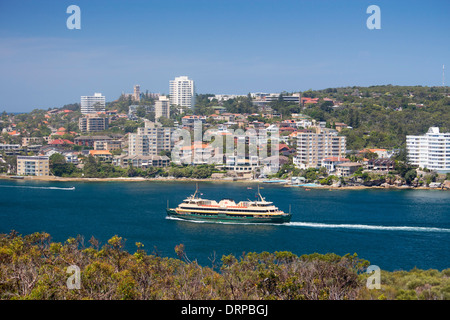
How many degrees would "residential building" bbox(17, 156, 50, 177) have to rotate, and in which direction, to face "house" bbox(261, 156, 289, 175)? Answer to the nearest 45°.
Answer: approximately 90° to its left

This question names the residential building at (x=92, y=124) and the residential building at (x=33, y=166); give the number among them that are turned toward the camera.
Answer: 2

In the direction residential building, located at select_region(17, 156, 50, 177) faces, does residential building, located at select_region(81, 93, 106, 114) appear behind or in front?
behind

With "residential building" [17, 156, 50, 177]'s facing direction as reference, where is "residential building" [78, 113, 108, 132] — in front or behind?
behind

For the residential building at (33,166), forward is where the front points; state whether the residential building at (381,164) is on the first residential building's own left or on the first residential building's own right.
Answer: on the first residential building's own left

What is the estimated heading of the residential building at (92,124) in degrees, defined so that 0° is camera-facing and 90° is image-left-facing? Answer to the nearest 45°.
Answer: approximately 0°

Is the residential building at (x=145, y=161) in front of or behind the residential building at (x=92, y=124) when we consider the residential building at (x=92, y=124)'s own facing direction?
in front

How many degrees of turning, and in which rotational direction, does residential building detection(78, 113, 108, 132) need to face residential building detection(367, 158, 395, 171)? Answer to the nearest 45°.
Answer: approximately 45° to its left

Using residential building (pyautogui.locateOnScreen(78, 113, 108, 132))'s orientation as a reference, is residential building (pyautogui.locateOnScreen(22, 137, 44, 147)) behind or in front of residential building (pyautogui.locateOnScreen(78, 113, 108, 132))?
in front
